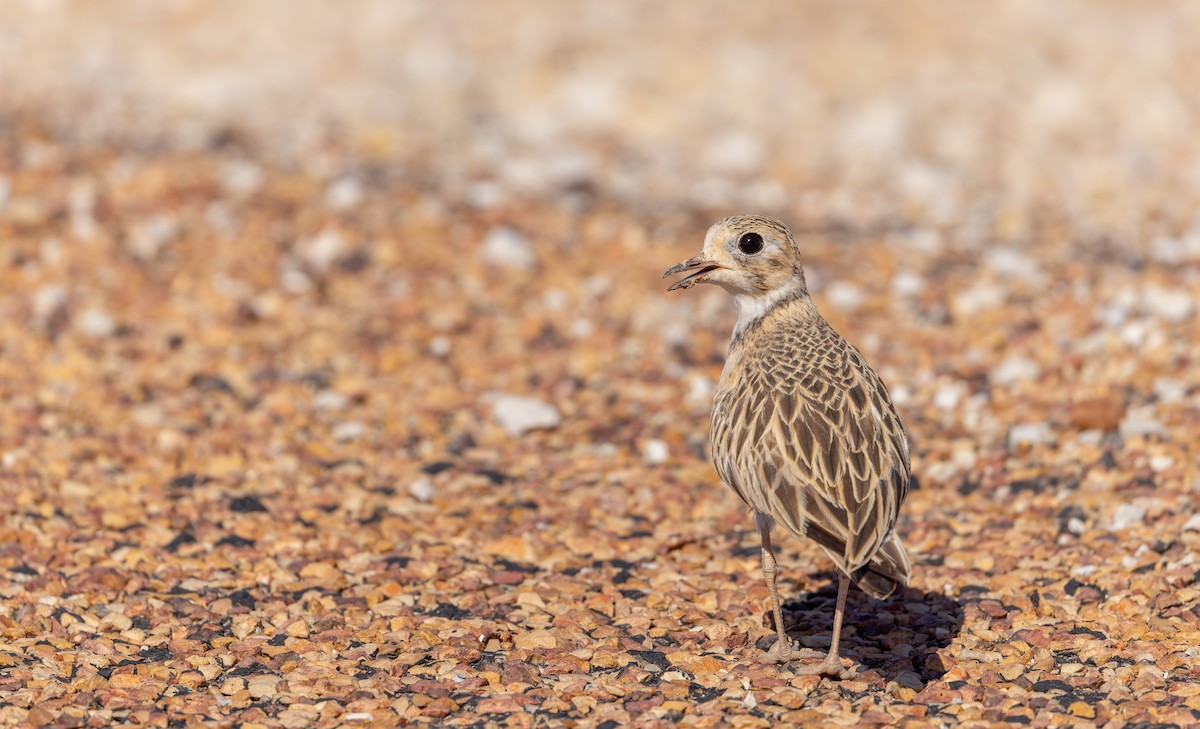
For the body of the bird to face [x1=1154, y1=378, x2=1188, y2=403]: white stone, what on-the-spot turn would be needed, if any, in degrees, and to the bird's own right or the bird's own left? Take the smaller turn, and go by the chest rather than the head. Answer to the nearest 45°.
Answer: approximately 90° to the bird's own right

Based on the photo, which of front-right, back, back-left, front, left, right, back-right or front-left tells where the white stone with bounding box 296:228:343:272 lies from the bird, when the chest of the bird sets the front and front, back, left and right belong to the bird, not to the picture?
front

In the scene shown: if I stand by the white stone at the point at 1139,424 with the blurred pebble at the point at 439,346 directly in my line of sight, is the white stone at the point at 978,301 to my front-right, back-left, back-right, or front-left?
front-right

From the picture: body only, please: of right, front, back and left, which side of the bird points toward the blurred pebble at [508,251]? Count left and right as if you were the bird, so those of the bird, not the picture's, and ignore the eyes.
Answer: front

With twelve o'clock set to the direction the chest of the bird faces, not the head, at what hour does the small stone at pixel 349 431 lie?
The small stone is roughly at 12 o'clock from the bird.

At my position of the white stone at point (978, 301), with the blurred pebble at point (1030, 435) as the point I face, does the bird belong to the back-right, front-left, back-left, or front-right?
front-right

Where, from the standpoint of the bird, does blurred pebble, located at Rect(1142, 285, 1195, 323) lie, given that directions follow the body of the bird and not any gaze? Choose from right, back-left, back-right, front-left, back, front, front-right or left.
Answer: right

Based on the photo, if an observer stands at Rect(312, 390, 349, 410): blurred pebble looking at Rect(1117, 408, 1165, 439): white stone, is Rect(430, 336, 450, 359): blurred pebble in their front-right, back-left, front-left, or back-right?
front-left

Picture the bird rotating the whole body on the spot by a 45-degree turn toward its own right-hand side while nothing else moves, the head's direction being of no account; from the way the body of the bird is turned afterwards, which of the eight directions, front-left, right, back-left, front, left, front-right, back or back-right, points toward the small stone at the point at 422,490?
front-left

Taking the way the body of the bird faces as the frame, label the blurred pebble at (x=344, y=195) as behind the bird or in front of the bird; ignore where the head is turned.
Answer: in front

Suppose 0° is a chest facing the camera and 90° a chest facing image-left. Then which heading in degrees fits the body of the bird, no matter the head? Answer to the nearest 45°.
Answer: approximately 135°

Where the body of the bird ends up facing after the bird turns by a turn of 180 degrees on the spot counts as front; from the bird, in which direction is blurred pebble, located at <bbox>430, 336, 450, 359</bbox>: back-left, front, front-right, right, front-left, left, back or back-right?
back

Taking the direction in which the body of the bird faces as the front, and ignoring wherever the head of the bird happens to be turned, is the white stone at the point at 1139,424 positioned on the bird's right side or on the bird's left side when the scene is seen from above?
on the bird's right side

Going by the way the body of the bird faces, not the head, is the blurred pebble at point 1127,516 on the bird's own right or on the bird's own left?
on the bird's own right
